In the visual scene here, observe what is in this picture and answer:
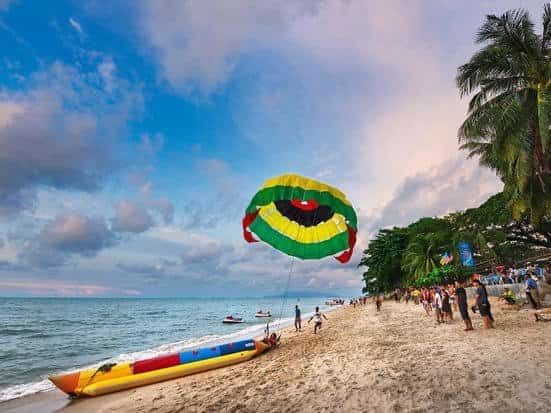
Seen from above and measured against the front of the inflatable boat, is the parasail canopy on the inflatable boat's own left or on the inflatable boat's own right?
on the inflatable boat's own right

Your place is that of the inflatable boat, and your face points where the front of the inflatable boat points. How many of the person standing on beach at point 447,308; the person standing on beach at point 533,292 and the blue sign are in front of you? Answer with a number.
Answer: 0

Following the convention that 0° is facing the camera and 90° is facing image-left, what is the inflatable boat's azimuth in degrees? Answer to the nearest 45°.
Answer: approximately 45°

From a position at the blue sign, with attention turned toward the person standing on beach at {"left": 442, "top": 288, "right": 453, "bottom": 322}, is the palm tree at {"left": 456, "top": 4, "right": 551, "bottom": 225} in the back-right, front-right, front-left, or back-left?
front-left

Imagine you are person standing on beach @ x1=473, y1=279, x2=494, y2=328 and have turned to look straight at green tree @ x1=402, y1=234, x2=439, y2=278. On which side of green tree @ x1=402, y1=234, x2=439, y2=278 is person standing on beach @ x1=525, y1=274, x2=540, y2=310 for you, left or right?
right

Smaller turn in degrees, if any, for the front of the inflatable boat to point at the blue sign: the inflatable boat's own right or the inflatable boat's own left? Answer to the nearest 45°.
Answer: approximately 135° to the inflatable boat's own left

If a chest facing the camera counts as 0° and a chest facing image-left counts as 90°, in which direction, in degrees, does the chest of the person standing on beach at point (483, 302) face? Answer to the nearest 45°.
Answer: approximately 90°

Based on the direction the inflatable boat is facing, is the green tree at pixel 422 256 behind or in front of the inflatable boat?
behind

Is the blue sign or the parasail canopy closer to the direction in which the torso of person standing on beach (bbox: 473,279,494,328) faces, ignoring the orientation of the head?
the parasail canopy

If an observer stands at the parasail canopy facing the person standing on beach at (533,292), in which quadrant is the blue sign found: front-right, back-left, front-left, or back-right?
front-left

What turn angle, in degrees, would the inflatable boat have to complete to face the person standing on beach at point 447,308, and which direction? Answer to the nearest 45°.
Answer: approximately 135° to its left

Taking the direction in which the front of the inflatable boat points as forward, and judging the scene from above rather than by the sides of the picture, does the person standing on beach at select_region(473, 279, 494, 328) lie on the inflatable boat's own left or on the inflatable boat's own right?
on the inflatable boat's own left
